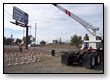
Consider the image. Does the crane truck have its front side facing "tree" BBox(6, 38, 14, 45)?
no
